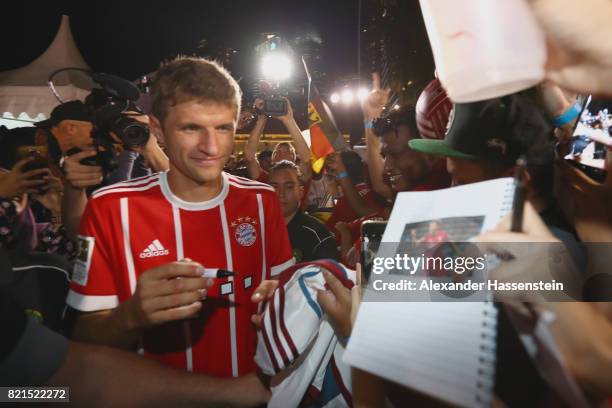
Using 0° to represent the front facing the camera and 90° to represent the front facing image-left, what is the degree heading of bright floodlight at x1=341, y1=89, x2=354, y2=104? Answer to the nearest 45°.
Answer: approximately 0°

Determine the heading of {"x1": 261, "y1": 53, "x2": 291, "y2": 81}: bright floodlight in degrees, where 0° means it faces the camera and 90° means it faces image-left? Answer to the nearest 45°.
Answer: approximately 0°

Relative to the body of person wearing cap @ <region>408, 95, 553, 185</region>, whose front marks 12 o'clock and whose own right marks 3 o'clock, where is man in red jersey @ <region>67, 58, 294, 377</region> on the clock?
The man in red jersey is roughly at 12 o'clock from the person wearing cap.

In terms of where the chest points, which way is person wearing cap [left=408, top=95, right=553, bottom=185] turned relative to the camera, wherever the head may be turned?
to the viewer's left

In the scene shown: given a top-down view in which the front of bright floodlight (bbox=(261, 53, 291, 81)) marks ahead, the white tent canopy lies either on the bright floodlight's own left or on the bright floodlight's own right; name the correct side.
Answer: on the bright floodlight's own right

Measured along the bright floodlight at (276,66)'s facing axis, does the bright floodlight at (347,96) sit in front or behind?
behind

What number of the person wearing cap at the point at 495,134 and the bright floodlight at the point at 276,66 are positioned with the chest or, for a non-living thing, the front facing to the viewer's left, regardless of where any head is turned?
1

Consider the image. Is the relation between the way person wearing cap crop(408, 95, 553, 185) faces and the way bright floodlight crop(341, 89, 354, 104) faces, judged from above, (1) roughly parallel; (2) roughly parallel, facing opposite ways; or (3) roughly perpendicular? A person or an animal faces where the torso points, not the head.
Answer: roughly perpendicular
